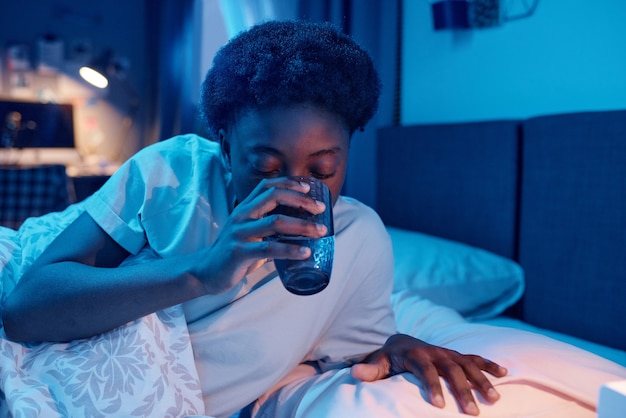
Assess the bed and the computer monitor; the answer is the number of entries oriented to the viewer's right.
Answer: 0

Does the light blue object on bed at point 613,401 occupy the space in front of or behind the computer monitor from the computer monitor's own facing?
in front

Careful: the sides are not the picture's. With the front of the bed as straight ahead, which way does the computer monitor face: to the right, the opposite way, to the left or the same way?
to the left

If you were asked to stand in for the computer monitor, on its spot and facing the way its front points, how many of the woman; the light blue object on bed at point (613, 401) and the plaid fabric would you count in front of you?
3

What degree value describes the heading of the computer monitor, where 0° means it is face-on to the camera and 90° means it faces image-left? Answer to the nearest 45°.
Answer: approximately 0°

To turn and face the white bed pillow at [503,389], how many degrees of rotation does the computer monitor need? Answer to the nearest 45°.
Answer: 0° — it already faces it

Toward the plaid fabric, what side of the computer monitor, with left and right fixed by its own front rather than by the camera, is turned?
front

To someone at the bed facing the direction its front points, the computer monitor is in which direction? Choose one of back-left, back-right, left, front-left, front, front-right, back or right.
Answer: right
